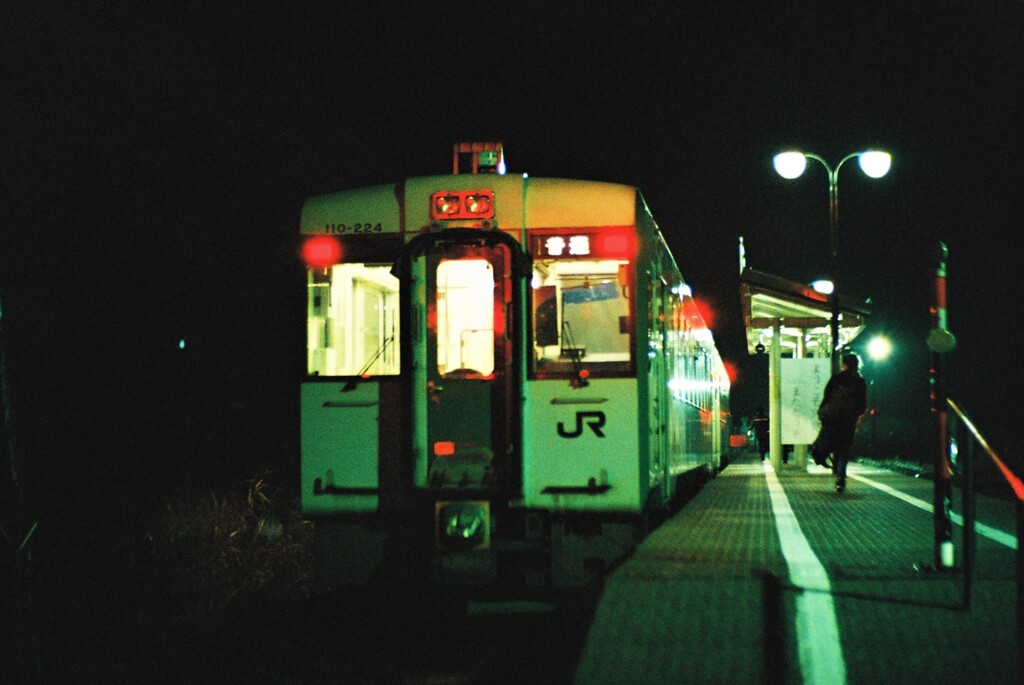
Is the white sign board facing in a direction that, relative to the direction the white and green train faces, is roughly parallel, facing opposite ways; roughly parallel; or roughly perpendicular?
roughly parallel

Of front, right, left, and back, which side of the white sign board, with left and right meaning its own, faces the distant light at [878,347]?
back

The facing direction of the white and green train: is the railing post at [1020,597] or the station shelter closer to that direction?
the railing post

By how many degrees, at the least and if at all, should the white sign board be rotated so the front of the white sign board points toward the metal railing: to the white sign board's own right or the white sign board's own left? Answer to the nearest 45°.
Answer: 0° — it already faces it

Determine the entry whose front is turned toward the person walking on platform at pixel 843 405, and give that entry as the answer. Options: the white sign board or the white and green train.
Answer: the white sign board

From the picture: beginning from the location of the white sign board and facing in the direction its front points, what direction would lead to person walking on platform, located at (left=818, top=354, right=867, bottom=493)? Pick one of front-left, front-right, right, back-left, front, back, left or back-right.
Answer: front

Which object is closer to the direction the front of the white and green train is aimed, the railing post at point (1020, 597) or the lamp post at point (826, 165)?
the railing post

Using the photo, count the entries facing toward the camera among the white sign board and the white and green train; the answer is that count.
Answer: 2

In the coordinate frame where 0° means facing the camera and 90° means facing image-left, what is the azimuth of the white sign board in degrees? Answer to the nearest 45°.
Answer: approximately 0°

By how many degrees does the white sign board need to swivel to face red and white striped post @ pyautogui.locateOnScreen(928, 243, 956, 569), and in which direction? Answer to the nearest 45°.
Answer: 0° — it already faces it
